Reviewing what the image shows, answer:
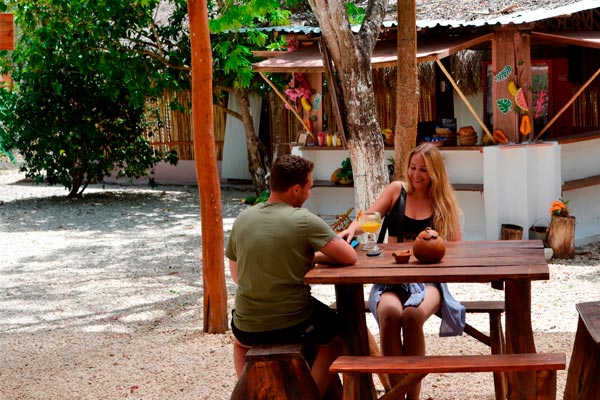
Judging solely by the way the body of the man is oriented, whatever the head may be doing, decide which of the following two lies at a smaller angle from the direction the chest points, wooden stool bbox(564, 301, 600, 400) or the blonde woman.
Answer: the blonde woman

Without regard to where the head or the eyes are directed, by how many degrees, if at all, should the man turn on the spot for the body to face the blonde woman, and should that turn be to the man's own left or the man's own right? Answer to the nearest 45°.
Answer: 0° — they already face them

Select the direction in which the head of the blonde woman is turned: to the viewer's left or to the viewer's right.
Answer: to the viewer's left

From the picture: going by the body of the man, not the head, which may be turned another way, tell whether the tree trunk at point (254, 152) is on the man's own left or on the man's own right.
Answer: on the man's own left

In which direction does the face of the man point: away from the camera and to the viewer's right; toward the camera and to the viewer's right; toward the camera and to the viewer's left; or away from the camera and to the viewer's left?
away from the camera and to the viewer's right

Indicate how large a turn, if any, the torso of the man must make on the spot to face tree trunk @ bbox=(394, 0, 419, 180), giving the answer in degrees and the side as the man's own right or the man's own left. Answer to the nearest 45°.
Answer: approximately 45° to the man's own left

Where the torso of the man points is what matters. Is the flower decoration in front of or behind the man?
in front

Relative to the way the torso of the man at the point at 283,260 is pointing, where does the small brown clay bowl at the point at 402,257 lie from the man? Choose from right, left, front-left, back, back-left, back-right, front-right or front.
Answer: front-right

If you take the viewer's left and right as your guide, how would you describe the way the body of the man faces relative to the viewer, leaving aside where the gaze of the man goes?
facing away from the viewer and to the right of the viewer

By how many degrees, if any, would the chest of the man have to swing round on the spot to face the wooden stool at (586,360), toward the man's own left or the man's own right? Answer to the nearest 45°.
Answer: approximately 45° to the man's own right

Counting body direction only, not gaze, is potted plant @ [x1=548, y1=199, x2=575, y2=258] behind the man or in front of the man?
in front
